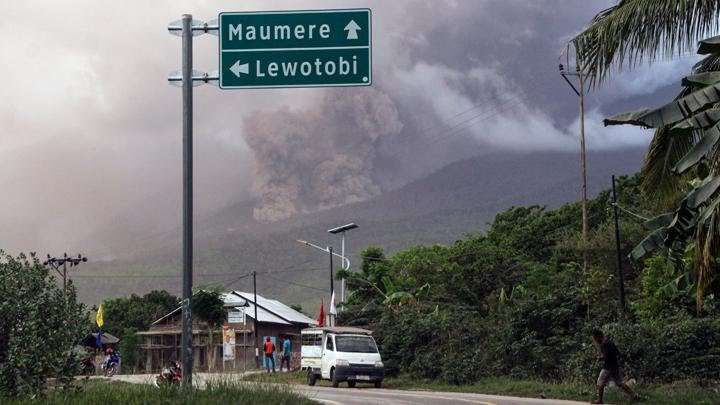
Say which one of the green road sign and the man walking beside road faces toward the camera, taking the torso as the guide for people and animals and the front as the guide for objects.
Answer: the green road sign

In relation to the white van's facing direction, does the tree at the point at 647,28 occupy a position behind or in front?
in front

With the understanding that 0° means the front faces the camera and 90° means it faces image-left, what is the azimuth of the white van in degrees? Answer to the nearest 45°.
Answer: approximately 315°

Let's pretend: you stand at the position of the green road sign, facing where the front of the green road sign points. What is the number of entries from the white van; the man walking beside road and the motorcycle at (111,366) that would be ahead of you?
0

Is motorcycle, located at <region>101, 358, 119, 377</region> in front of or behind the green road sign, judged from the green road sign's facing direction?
behind

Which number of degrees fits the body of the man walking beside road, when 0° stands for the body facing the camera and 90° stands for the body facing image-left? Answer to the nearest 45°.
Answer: approximately 90°

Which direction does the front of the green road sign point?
toward the camera

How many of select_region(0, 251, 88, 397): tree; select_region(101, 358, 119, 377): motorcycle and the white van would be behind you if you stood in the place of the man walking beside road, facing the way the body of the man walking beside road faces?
0

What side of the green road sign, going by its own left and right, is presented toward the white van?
back

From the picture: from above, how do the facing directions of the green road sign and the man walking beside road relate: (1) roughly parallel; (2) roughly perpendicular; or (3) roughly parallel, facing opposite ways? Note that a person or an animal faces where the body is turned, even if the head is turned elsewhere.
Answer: roughly perpendicular

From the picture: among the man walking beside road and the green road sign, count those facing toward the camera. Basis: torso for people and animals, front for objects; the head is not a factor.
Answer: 1

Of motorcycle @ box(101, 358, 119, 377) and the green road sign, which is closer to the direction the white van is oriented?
the green road sign
